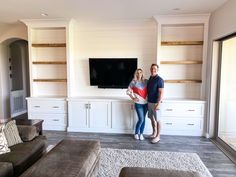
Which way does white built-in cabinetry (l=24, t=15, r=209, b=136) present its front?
toward the camera

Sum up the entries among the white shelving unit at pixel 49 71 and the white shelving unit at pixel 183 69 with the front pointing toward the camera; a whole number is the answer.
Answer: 2

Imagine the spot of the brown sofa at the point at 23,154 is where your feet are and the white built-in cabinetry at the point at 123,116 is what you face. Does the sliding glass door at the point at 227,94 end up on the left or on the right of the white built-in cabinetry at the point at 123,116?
right

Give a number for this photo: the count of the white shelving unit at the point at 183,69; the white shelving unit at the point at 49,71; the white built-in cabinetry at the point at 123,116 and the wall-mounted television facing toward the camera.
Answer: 4

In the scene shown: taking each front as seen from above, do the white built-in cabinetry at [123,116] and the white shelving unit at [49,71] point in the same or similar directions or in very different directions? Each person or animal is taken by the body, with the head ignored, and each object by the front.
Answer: same or similar directions

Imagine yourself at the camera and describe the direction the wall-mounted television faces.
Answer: facing the viewer

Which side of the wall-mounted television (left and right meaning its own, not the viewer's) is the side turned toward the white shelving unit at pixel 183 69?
left

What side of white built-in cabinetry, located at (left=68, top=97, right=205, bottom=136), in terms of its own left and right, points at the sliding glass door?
left

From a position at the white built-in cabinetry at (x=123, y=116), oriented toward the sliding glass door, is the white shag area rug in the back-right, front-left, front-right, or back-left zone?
front-right
